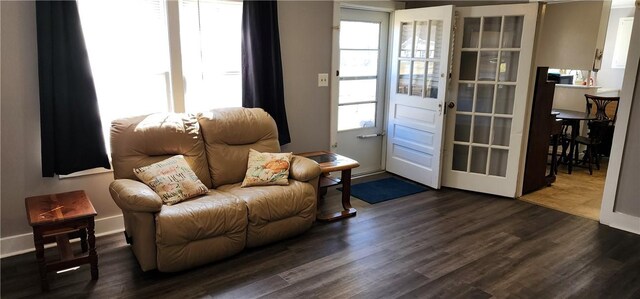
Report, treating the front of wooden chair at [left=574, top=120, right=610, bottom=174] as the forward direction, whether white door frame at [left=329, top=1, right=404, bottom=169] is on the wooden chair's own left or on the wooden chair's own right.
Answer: on the wooden chair's own left

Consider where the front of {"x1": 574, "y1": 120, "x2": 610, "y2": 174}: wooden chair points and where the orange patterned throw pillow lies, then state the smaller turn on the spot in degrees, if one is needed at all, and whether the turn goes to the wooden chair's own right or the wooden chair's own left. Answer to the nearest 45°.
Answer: approximately 90° to the wooden chair's own left

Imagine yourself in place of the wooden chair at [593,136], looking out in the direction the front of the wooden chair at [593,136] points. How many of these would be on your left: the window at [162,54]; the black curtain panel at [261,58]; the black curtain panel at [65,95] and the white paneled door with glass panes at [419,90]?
4

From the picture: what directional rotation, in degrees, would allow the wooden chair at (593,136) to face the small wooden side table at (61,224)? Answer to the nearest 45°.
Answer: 0° — it already faces it

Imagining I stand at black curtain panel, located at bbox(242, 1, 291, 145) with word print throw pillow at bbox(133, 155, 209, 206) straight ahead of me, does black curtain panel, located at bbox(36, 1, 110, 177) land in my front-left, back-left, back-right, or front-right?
front-right

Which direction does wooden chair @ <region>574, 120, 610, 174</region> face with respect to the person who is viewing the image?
facing away from the viewer and to the left of the viewer

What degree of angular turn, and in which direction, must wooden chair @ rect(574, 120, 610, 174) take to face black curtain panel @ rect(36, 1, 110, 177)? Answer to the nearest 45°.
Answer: approximately 90° to its left

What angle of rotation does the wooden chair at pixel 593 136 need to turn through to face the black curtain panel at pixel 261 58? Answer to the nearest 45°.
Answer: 0° — it already faces it

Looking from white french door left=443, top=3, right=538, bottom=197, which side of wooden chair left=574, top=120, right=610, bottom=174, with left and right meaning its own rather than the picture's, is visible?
left
